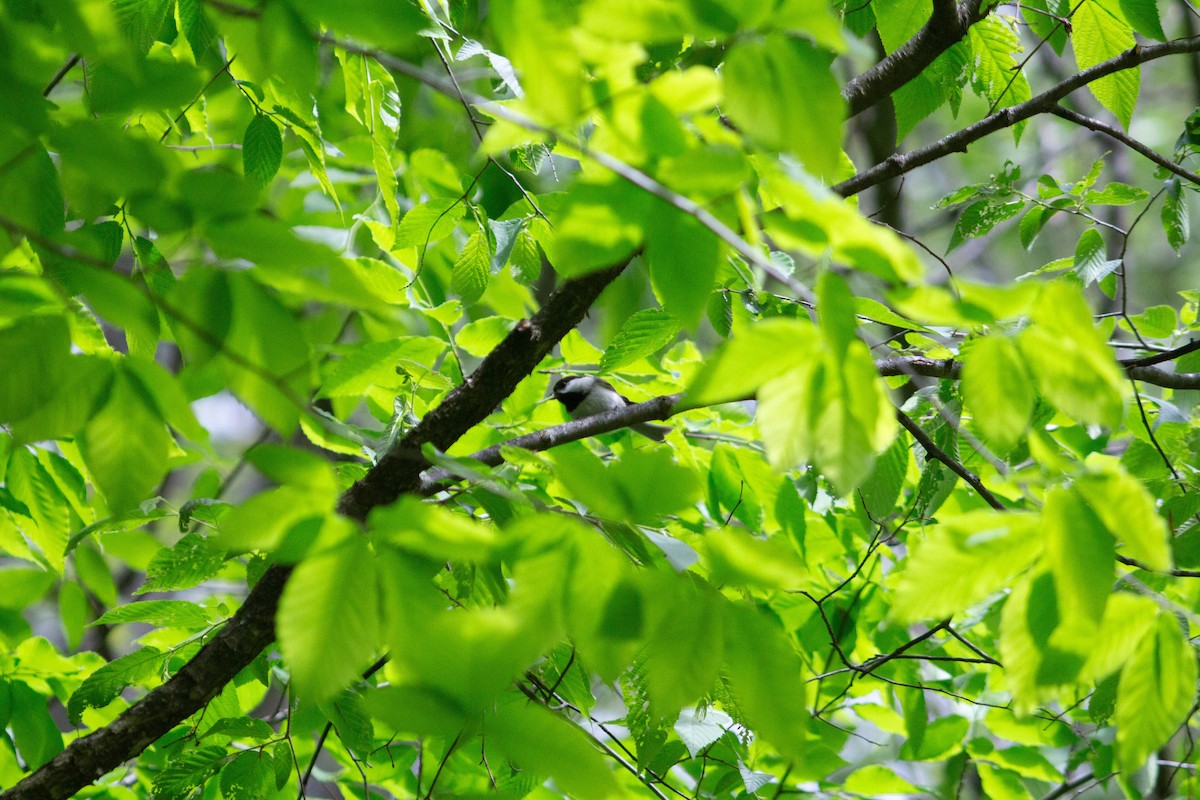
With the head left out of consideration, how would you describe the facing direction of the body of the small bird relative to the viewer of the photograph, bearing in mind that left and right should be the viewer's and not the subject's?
facing to the left of the viewer

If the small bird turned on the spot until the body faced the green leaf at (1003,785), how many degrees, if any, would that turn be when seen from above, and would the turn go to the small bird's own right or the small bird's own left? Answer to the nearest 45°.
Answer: approximately 135° to the small bird's own left
